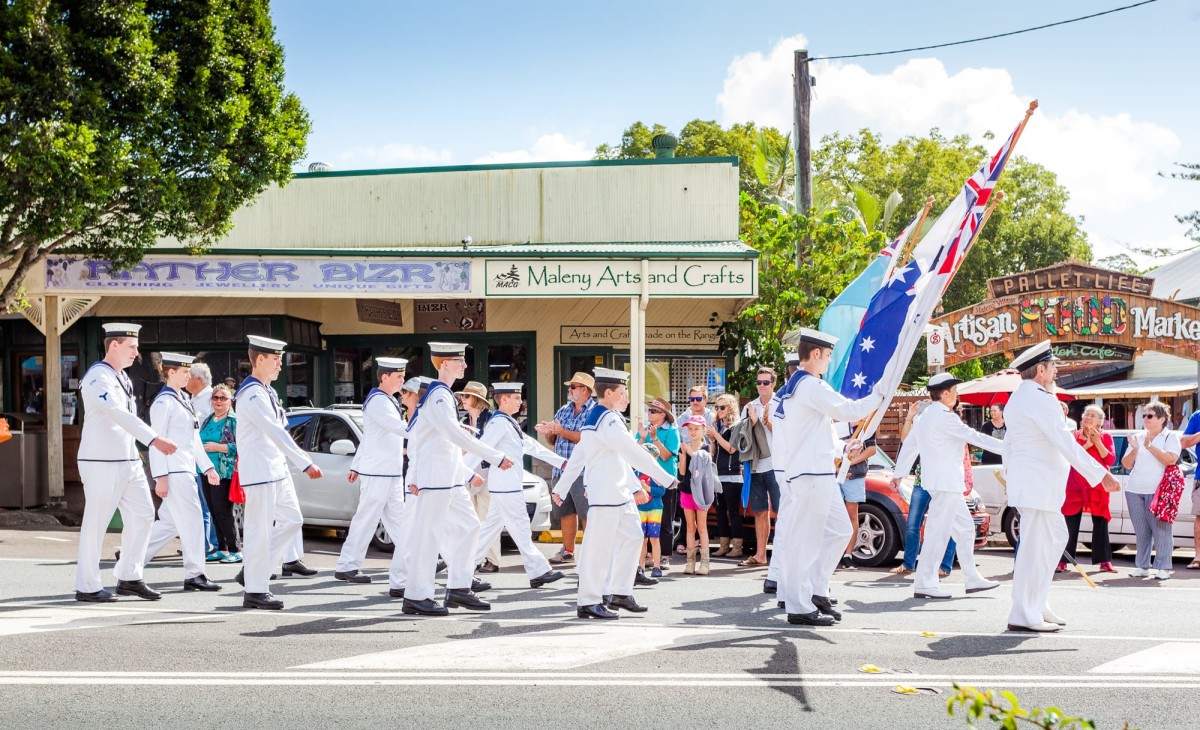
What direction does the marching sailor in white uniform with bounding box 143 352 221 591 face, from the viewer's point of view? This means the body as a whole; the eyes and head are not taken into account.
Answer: to the viewer's right

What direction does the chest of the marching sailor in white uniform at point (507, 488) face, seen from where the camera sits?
to the viewer's right

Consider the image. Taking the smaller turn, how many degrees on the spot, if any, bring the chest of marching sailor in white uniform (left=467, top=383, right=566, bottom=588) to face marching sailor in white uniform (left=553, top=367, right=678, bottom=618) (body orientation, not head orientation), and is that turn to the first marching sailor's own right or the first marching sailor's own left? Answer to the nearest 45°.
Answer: approximately 90° to the first marching sailor's own right

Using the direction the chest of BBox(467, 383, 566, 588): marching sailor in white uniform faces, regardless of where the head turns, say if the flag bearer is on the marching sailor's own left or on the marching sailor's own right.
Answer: on the marching sailor's own right

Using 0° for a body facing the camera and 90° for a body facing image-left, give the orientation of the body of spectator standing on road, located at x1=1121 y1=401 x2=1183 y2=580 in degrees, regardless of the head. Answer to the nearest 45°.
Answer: approximately 45°

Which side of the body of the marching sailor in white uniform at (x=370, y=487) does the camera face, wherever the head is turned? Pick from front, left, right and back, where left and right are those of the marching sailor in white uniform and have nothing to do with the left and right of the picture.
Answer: right

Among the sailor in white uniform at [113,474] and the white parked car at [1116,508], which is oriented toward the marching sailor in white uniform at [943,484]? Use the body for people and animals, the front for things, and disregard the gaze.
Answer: the sailor in white uniform

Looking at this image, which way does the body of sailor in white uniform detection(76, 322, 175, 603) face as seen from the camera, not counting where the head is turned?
to the viewer's right

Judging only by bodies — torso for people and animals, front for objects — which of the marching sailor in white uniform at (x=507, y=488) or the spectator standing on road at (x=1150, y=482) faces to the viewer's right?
the marching sailor in white uniform

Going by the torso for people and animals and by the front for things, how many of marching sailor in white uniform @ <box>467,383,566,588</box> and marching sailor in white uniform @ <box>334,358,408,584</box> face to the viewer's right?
2

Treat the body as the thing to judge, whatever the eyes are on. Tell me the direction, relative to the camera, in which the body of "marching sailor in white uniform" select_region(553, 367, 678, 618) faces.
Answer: to the viewer's right

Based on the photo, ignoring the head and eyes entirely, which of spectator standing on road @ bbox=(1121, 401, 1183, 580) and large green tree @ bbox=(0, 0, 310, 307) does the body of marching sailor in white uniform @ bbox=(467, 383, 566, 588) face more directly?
the spectator standing on road

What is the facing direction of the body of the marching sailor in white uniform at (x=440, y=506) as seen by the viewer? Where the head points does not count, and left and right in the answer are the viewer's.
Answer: facing to the right of the viewer
